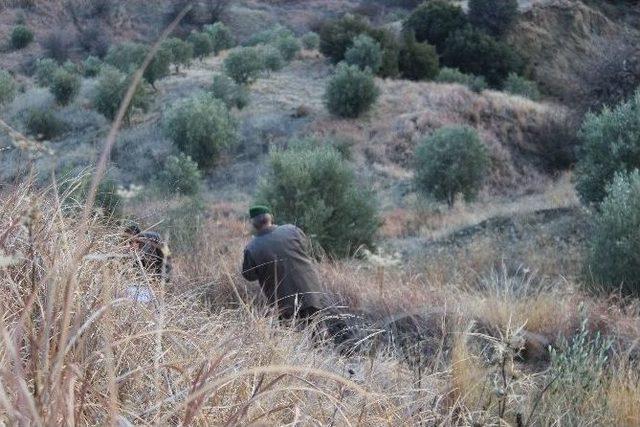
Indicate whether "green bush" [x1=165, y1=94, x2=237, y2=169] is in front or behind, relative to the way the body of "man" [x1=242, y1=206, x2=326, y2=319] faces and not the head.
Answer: in front

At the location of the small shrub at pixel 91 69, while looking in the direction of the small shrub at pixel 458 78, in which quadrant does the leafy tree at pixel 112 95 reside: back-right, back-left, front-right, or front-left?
front-right

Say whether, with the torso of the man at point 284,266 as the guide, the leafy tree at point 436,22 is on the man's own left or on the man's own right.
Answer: on the man's own right

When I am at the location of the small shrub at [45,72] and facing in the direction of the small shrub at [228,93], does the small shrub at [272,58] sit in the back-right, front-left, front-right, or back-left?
front-left

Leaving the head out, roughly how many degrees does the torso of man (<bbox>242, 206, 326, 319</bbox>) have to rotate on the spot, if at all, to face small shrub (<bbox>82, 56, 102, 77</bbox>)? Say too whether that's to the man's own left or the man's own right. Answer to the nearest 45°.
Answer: approximately 45° to the man's own right

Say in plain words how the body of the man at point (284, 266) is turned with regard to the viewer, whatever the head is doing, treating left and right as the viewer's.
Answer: facing away from the viewer and to the left of the viewer
